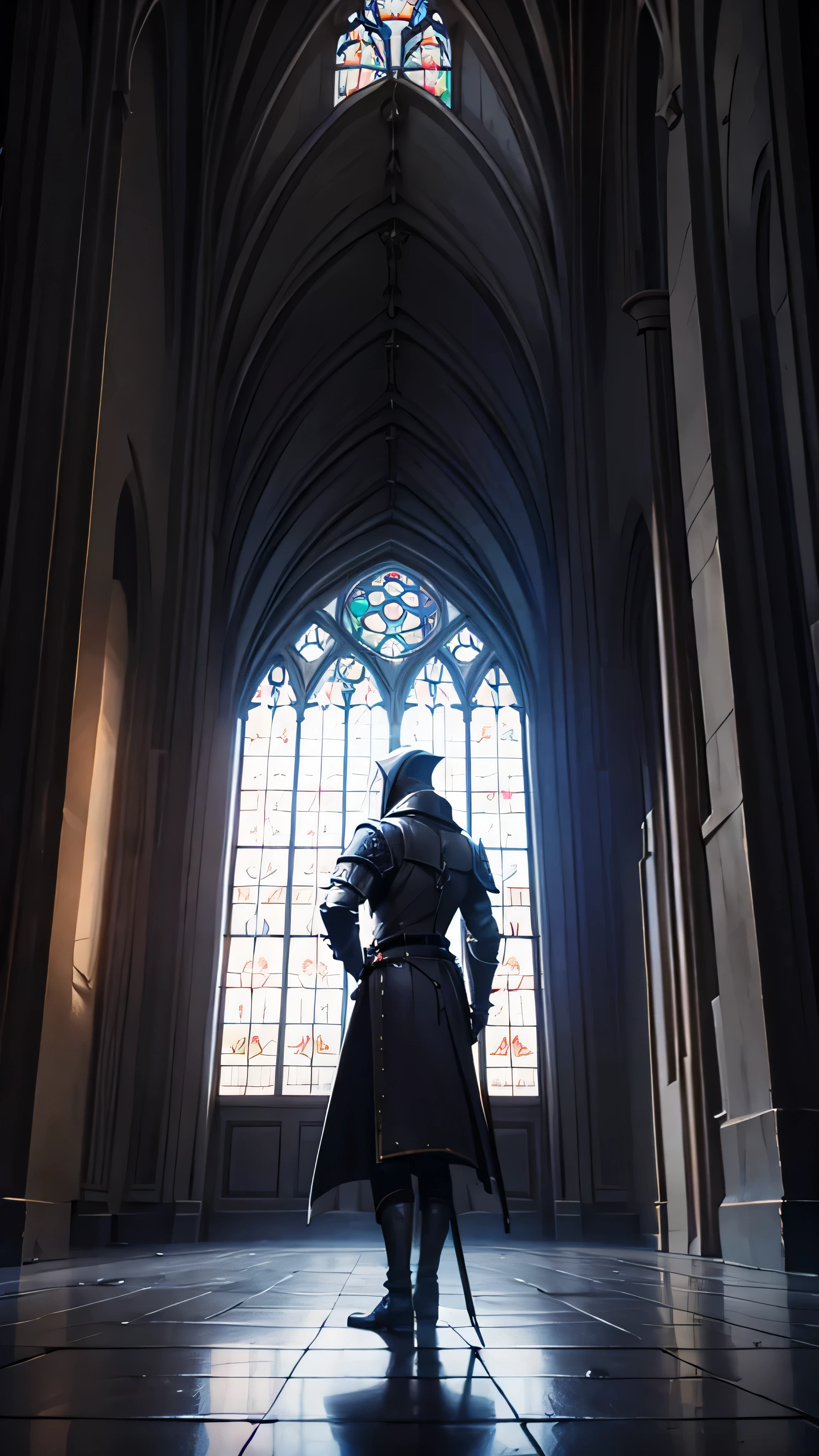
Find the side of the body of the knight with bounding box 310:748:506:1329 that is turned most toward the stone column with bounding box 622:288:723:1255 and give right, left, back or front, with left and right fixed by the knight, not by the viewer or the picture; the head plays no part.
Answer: right

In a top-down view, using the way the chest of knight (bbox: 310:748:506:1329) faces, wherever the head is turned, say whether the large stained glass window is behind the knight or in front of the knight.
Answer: in front

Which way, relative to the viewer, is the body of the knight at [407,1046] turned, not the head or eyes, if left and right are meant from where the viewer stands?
facing away from the viewer and to the left of the viewer
